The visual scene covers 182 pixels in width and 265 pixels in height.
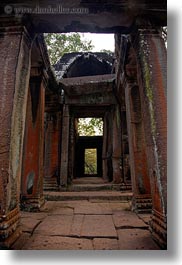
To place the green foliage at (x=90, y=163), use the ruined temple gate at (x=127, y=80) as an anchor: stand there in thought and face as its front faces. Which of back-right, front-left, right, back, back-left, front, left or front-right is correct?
back

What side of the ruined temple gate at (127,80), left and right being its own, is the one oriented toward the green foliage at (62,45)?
back

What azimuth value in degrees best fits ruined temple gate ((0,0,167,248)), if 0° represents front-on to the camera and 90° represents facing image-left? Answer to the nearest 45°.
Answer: approximately 0°

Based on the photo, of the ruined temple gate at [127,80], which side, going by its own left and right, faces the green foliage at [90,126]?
back

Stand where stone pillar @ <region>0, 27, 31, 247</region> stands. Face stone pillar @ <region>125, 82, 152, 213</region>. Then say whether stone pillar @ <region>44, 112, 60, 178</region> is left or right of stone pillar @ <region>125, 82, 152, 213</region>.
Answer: left
